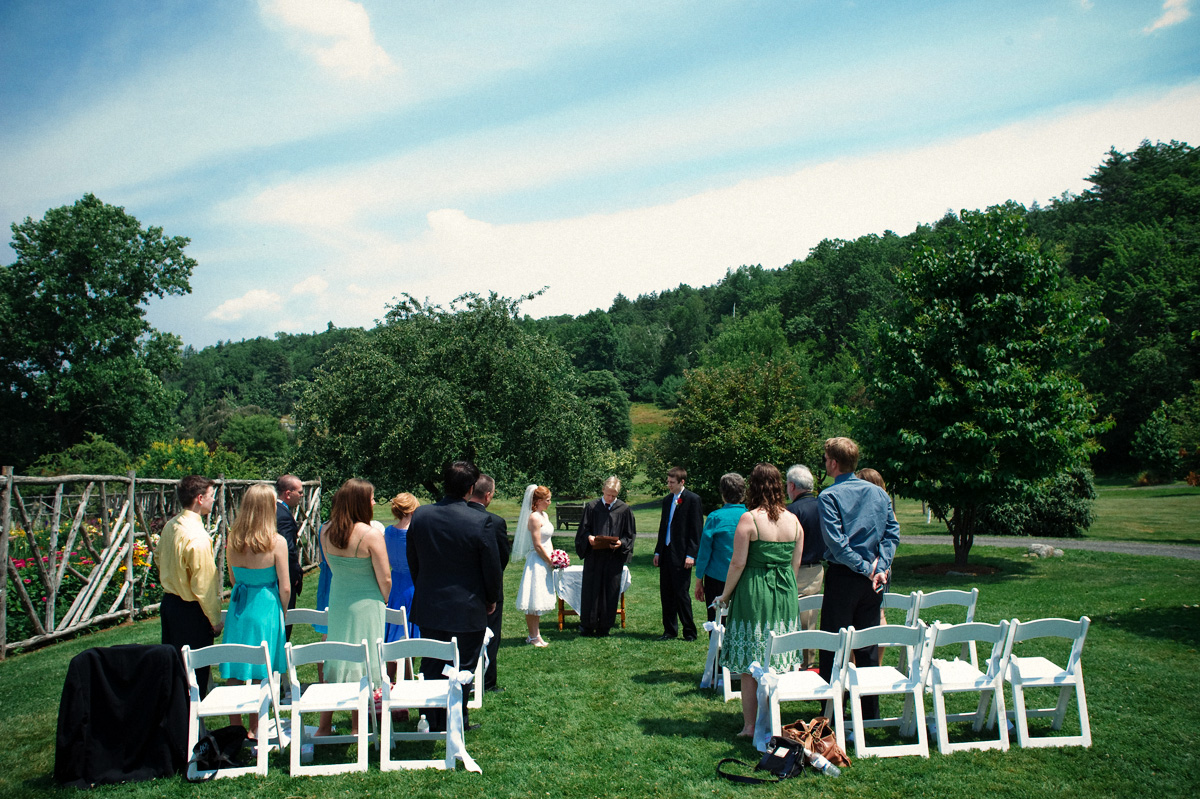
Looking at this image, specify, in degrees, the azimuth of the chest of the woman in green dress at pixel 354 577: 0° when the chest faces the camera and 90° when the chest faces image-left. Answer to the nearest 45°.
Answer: approximately 225°

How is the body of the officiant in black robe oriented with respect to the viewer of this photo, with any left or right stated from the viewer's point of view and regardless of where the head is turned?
facing the viewer

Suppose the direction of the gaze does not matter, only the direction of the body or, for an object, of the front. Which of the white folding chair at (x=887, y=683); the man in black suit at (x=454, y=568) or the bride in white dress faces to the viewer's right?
the bride in white dress

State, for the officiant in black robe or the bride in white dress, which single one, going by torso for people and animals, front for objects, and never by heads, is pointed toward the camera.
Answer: the officiant in black robe

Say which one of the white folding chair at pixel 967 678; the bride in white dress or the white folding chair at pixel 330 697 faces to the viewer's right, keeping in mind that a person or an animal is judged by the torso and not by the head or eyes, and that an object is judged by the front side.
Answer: the bride in white dress

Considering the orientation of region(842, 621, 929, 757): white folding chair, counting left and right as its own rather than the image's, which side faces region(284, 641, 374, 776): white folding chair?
left

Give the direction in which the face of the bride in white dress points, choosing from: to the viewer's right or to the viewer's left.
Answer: to the viewer's right

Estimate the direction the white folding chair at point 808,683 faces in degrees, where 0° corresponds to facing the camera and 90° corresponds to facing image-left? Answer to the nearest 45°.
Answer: approximately 180°

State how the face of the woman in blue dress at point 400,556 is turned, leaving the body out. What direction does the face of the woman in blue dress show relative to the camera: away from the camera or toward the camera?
away from the camera

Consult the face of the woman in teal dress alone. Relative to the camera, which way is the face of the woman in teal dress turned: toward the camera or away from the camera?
away from the camera

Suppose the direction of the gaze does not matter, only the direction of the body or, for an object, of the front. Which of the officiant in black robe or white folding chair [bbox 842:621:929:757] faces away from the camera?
the white folding chair

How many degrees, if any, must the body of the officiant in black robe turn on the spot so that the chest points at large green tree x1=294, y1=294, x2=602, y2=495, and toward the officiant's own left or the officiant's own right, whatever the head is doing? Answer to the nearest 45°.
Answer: approximately 180°

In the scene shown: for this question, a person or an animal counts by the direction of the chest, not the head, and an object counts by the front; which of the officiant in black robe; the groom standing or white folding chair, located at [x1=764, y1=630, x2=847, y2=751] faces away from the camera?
the white folding chair

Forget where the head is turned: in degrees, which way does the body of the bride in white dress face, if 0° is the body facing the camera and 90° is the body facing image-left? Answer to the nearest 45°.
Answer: approximately 270°

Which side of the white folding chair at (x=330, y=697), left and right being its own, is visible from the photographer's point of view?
back

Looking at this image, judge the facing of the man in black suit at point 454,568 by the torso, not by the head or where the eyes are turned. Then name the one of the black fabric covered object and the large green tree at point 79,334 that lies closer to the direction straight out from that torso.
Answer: the large green tree

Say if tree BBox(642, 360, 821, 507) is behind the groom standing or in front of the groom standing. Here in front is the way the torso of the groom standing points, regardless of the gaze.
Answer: behind

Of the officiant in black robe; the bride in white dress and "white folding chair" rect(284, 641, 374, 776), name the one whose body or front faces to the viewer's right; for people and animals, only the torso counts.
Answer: the bride in white dress

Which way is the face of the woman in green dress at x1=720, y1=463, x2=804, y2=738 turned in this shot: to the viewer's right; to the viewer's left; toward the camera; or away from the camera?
away from the camera
